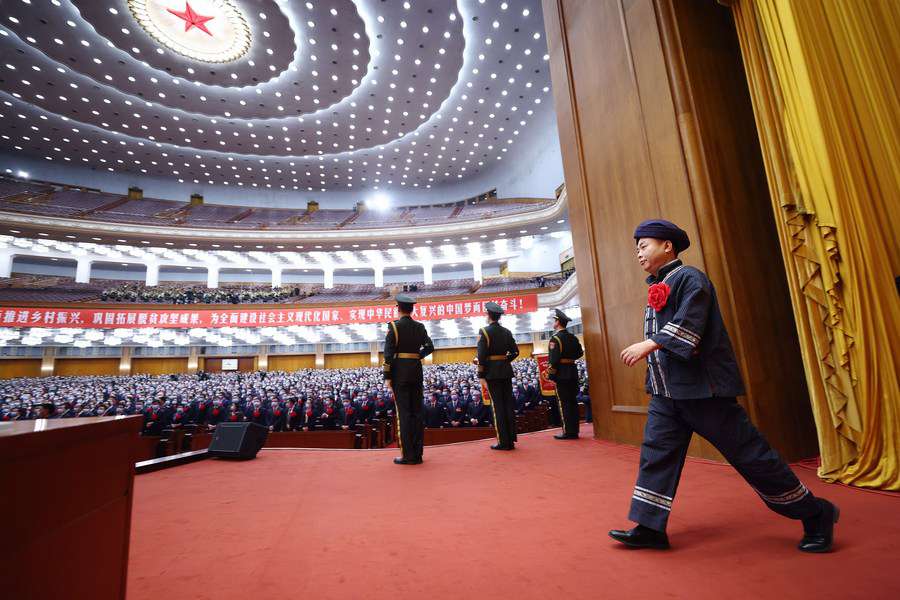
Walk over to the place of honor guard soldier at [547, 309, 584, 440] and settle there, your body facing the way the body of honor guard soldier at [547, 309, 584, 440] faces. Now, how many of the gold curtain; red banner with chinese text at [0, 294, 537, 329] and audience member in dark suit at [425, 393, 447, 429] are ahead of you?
2

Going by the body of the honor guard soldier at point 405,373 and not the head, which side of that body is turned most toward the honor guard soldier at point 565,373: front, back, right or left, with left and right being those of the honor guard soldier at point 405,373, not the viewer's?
right

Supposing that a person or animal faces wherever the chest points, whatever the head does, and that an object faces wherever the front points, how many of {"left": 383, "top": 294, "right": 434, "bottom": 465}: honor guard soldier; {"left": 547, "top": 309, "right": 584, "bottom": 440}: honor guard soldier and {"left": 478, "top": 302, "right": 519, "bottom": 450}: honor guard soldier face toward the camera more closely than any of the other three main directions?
0

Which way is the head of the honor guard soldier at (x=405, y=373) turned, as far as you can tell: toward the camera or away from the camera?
away from the camera

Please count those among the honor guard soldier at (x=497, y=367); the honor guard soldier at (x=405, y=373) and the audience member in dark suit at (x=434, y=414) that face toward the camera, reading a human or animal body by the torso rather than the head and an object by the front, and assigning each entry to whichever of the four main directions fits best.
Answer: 1

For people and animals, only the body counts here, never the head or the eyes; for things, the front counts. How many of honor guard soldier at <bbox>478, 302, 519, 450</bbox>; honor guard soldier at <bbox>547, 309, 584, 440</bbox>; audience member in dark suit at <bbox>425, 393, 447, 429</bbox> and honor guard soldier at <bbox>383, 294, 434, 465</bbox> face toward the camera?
1

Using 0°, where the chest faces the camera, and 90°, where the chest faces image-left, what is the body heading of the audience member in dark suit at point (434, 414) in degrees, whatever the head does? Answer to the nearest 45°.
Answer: approximately 0°

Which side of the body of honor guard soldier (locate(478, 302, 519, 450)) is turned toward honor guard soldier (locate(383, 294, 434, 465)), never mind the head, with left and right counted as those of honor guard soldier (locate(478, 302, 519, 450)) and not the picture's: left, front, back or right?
left

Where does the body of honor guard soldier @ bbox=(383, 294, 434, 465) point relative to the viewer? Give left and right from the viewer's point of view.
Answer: facing away from the viewer and to the left of the viewer

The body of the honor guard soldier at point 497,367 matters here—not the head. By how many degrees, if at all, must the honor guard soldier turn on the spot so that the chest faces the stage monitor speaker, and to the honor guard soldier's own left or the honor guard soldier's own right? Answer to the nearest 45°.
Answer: approximately 45° to the honor guard soldier's own left

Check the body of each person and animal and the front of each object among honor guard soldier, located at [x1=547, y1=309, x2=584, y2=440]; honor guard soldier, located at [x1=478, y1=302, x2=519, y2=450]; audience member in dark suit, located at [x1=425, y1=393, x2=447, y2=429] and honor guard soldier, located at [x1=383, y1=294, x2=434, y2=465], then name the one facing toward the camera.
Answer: the audience member in dark suit

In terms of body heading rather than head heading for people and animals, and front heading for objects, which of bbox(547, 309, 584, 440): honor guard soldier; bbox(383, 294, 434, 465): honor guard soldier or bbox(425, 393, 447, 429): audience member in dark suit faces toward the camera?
the audience member in dark suit

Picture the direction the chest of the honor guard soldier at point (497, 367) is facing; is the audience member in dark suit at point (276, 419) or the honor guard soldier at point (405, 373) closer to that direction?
the audience member in dark suit

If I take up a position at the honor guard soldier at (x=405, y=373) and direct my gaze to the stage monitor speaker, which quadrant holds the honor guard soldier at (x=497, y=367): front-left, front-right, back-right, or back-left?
back-right
